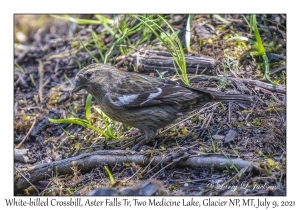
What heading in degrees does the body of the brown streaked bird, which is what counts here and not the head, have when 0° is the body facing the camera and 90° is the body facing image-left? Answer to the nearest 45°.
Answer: approximately 90°

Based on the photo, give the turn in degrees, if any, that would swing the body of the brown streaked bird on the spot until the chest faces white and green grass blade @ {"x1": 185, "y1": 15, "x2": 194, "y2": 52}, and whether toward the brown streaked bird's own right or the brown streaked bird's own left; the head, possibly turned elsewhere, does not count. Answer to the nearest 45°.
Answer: approximately 135° to the brown streaked bird's own right

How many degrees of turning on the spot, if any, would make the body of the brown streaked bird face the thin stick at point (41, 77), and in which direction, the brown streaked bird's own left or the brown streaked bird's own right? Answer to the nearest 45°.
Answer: approximately 45° to the brown streaked bird's own right

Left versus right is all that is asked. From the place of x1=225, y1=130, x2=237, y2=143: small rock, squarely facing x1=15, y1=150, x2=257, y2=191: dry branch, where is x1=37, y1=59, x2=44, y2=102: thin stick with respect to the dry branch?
right

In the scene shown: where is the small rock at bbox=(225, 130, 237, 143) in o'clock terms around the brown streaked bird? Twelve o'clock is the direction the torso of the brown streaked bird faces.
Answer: The small rock is roughly at 7 o'clock from the brown streaked bird.

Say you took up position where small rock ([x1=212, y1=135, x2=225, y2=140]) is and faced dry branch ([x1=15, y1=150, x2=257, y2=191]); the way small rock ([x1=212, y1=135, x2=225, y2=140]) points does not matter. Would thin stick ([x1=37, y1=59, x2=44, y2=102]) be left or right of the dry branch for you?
right

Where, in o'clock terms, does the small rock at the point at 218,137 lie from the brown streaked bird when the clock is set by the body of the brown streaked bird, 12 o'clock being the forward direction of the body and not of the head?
The small rock is roughly at 7 o'clock from the brown streaked bird.
